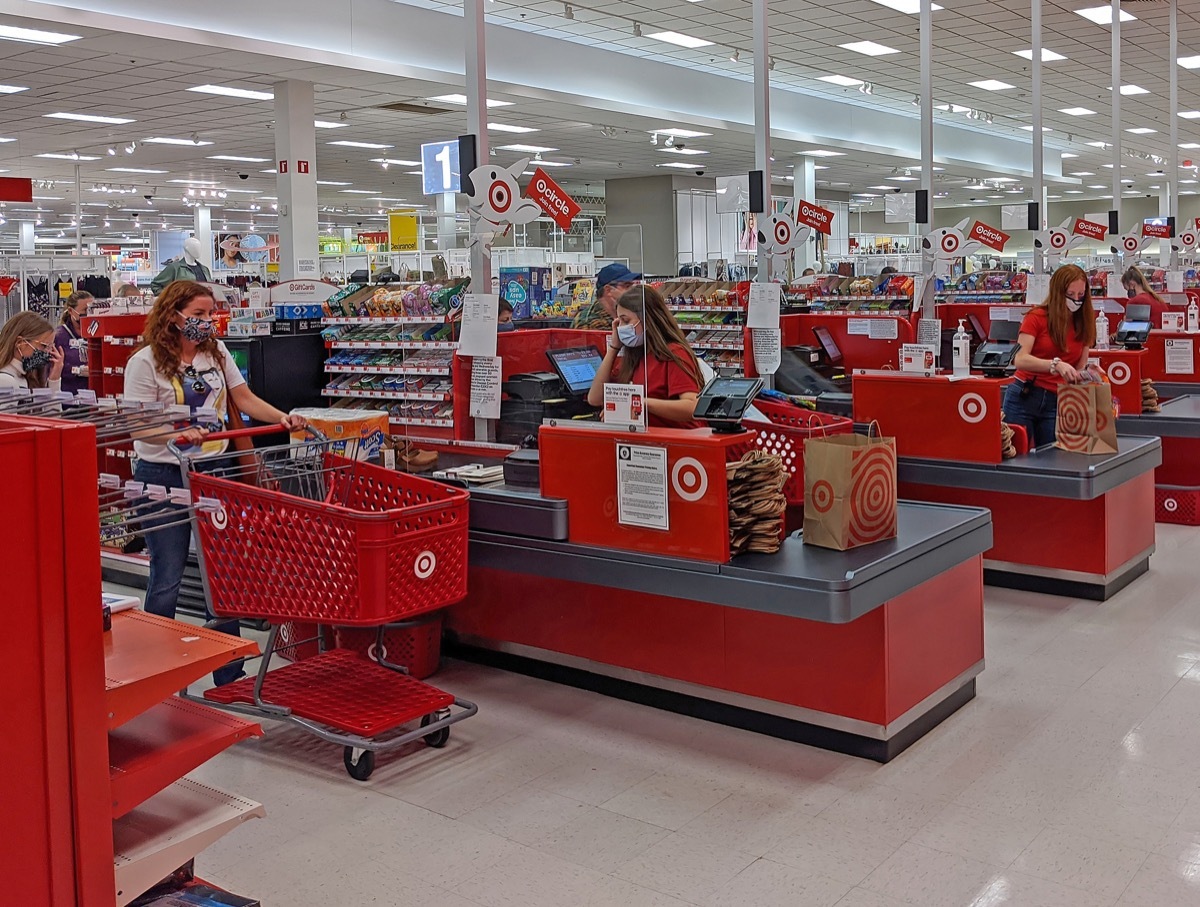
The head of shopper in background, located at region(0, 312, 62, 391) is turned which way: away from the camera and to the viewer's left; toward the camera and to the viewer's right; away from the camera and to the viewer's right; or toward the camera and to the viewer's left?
toward the camera and to the viewer's right

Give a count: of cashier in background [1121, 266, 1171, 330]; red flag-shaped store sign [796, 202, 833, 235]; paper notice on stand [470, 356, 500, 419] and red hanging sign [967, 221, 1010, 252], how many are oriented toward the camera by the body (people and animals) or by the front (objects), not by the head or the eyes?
3

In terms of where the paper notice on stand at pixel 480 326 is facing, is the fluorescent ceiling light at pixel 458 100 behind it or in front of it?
behind

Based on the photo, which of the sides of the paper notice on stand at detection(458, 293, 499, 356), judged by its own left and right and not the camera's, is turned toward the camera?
front

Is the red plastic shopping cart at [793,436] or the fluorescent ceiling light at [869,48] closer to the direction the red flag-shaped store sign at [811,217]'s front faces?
the red plastic shopping cart

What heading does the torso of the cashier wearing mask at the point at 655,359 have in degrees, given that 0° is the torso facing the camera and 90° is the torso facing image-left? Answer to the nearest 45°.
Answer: approximately 45°

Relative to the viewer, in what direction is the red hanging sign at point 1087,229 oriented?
toward the camera

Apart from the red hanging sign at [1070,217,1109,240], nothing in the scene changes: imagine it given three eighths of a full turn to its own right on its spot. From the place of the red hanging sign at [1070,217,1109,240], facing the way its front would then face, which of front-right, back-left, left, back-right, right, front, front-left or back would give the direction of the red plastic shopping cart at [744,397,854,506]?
back-left
